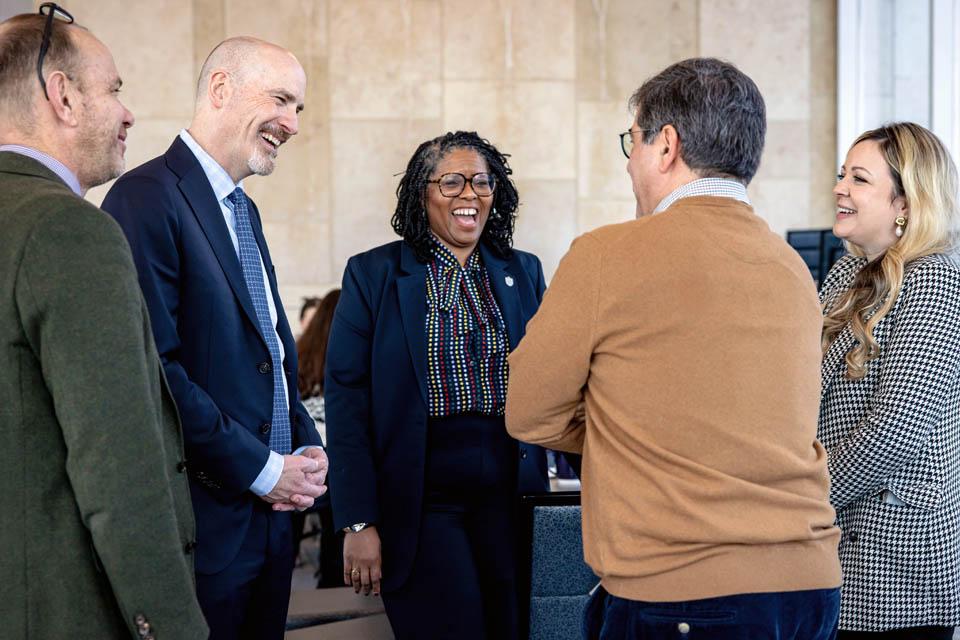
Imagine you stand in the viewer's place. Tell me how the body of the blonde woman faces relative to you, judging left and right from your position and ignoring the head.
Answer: facing to the left of the viewer

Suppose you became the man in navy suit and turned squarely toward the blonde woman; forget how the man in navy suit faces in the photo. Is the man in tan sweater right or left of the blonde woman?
right

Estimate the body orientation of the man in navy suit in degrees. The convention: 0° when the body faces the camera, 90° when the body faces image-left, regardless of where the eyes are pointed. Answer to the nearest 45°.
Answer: approximately 315°

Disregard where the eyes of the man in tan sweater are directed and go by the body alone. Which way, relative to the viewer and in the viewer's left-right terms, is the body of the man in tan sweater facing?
facing away from the viewer and to the left of the viewer

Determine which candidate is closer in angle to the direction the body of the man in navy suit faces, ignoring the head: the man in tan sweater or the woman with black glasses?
the man in tan sweater

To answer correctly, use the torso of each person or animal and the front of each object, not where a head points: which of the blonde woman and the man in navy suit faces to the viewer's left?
the blonde woman

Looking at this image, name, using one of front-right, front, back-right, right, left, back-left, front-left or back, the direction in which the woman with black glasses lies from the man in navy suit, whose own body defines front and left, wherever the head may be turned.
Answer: left

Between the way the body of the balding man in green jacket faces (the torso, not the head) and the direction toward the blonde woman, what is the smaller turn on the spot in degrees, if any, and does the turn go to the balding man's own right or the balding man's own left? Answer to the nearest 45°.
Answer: approximately 45° to the balding man's own right

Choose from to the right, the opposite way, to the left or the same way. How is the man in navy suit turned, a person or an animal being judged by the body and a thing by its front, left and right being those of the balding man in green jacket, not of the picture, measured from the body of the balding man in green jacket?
to the right

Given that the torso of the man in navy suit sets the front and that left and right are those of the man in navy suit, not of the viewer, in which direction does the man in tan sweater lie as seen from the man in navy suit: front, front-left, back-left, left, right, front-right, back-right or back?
front

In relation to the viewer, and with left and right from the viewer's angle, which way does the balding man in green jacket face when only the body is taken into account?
facing away from the viewer and to the right of the viewer

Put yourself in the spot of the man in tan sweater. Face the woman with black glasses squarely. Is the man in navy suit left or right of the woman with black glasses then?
left

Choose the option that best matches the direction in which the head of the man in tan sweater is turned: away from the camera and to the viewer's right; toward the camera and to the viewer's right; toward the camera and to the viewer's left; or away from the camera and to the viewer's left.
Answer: away from the camera and to the viewer's left
